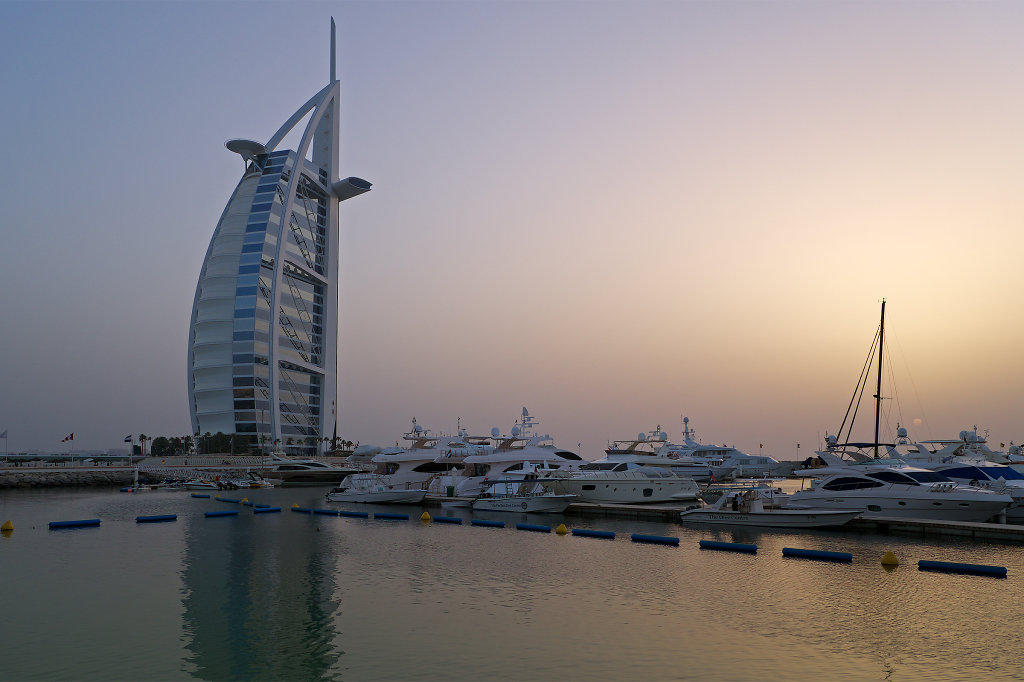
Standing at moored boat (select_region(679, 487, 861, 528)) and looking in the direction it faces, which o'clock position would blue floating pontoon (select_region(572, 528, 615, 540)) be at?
The blue floating pontoon is roughly at 5 o'clock from the moored boat.

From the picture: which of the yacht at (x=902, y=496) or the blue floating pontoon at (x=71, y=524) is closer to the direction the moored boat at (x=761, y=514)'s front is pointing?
the yacht

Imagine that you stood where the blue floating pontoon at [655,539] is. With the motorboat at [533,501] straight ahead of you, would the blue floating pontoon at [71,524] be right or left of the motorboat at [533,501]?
left

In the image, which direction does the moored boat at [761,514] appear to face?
to the viewer's right

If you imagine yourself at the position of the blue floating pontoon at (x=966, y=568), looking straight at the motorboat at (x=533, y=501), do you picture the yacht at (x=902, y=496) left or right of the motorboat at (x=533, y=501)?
right
